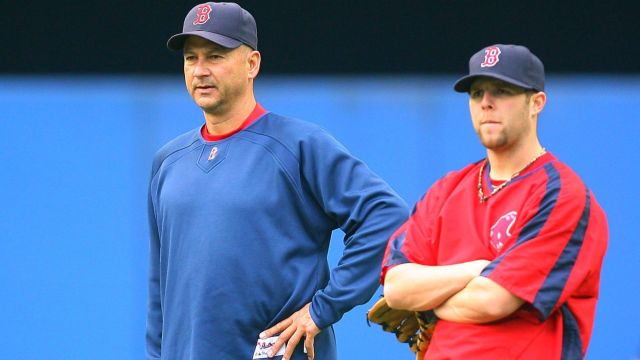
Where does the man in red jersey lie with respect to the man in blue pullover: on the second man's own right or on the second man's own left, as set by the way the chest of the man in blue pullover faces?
on the second man's own left

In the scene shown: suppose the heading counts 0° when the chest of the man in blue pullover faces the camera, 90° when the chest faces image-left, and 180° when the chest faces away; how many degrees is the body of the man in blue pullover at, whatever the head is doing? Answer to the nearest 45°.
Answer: approximately 45°

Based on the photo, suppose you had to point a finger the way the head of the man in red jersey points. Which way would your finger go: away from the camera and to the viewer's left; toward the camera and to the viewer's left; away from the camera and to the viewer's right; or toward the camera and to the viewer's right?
toward the camera and to the viewer's left

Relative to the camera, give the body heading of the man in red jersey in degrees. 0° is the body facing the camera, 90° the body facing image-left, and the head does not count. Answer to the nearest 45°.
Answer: approximately 45°

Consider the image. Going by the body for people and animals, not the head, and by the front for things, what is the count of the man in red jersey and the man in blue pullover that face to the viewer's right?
0

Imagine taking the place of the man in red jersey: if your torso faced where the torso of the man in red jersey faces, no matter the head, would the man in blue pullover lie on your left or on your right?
on your right
